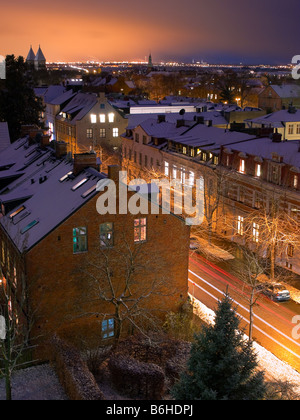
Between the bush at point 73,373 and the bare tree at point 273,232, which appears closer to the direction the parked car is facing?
the bare tree

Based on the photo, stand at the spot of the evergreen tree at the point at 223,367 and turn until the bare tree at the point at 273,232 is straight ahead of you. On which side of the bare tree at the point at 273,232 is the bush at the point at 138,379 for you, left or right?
left

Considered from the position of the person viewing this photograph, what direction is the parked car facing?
facing away from the viewer and to the left of the viewer

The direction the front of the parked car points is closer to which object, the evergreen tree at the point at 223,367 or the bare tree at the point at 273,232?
the bare tree

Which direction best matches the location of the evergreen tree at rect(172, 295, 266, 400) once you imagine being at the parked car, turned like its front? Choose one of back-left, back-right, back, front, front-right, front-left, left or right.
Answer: back-left

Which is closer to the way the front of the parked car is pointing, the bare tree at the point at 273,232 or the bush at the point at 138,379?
the bare tree

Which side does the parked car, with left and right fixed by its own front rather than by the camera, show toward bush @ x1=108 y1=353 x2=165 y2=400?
left
